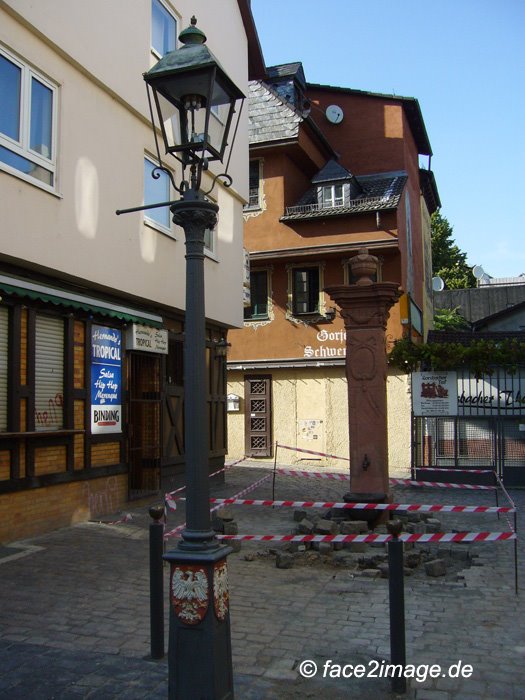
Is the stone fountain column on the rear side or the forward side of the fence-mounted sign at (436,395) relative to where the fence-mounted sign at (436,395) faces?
on the forward side

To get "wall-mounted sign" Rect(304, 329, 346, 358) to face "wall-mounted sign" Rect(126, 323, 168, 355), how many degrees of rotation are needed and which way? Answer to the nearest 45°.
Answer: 0° — it already faces it

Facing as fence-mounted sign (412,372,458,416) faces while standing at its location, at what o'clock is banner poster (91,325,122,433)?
The banner poster is roughly at 1 o'clock from the fence-mounted sign.

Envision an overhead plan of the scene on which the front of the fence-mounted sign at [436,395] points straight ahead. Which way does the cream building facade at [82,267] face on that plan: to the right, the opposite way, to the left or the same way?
to the left

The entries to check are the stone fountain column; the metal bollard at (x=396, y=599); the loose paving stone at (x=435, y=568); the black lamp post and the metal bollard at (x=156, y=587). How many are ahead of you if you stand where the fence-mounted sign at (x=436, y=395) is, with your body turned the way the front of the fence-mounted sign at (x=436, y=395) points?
5

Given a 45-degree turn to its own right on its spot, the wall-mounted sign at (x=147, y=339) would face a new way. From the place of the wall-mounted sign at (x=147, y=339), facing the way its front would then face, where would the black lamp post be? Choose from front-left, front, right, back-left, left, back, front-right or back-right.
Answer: front

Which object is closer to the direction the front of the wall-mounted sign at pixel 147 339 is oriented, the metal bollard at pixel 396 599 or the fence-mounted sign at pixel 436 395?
the metal bollard

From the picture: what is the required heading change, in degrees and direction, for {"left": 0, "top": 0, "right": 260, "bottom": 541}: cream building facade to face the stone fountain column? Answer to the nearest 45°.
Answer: approximately 45° to its left

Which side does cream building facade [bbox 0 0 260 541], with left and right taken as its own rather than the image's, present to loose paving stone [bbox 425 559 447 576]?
front

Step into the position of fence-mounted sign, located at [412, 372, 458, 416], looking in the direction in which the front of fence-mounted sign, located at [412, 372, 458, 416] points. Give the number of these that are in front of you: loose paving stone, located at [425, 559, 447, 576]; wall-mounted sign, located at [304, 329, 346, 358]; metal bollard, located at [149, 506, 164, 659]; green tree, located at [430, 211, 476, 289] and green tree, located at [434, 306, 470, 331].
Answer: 2

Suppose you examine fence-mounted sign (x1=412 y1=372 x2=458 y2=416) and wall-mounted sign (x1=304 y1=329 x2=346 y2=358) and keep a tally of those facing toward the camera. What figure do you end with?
2

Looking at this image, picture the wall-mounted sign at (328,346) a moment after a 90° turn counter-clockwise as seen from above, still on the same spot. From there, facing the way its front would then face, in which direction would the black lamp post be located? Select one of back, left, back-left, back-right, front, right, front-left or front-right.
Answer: right

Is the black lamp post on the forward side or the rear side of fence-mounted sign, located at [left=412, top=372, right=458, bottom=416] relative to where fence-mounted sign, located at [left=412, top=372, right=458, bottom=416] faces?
on the forward side

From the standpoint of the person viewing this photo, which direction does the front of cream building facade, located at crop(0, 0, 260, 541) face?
facing the viewer and to the right of the viewer

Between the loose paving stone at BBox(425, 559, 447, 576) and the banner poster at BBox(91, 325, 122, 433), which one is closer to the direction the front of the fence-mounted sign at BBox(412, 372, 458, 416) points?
the loose paving stone

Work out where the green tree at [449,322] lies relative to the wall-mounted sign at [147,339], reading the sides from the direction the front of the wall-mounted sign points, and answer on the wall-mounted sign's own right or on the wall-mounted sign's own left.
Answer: on the wall-mounted sign's own left

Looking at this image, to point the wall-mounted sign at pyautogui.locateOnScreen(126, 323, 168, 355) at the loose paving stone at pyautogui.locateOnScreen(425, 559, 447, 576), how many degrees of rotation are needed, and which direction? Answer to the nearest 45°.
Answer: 0° — it already faces it
